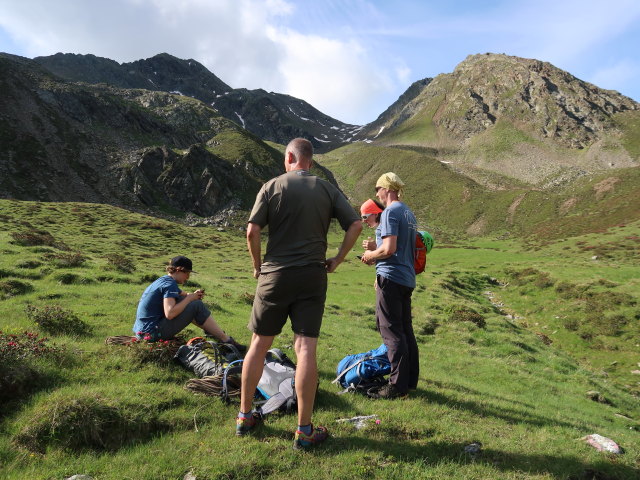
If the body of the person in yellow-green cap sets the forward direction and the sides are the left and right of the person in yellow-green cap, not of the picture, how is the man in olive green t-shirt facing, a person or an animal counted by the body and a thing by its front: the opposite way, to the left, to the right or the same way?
to the right

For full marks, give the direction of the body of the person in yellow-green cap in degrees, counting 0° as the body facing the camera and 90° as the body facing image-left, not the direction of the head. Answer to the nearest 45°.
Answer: approximately 90°

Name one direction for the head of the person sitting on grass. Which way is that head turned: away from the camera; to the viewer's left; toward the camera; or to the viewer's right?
to the viewer's right

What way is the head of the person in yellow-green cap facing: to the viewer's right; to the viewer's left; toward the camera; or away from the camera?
to the viewer's left

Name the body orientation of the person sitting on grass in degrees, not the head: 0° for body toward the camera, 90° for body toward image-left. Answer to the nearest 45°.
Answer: approximately 270°

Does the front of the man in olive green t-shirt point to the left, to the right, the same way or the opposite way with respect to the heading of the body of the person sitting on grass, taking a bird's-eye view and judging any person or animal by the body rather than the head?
to the left

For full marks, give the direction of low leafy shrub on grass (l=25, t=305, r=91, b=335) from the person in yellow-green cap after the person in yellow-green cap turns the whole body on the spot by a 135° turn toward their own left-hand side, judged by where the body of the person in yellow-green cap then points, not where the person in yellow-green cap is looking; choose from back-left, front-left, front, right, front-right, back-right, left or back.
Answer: back-right

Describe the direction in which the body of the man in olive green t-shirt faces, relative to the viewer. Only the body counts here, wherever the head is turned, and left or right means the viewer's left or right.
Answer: facing away from the viewer

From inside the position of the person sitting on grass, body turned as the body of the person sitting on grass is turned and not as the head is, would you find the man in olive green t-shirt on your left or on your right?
on your right

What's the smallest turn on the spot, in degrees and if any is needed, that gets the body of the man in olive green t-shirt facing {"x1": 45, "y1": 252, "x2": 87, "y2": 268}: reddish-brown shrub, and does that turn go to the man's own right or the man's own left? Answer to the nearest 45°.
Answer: approximately 45° to the man's own left

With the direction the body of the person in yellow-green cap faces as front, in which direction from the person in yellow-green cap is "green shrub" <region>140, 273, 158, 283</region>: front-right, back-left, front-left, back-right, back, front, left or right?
front-right
